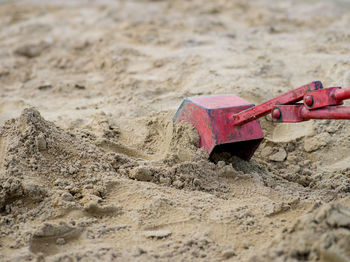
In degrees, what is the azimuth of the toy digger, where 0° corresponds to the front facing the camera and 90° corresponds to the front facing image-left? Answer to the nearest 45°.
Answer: approximately 90°

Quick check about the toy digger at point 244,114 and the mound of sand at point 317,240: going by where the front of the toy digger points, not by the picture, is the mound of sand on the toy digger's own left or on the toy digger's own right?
on the toy digger's own left
